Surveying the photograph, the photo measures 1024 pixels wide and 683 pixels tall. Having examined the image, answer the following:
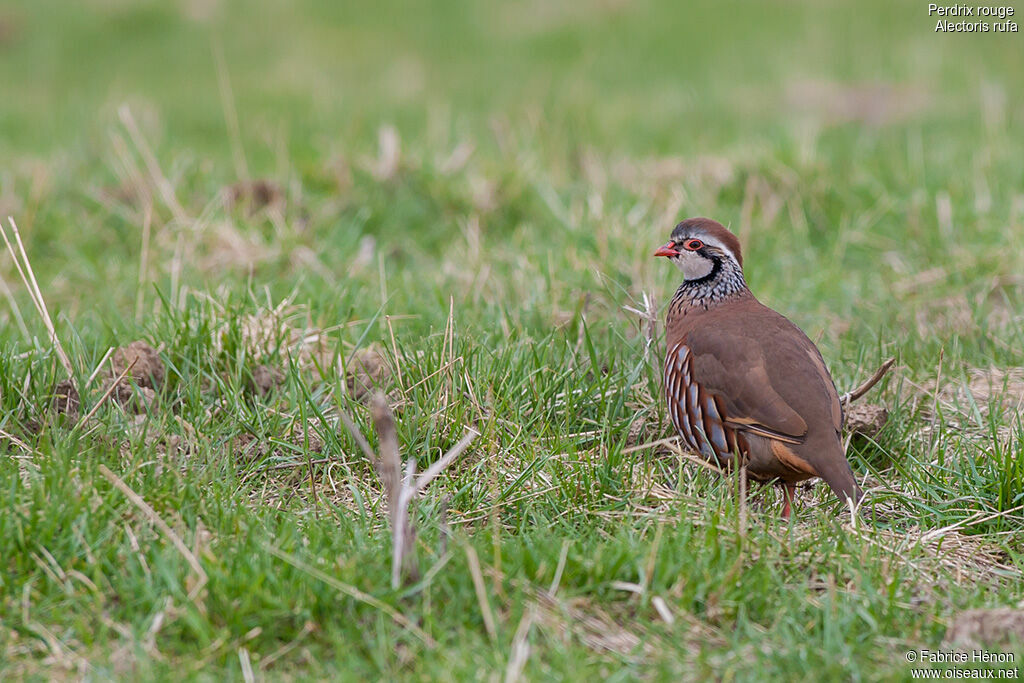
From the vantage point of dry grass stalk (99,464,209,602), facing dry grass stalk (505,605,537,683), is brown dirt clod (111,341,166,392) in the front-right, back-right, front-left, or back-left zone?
back-left

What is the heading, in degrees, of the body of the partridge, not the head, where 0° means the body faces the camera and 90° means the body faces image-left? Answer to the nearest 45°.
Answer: approximately 135°

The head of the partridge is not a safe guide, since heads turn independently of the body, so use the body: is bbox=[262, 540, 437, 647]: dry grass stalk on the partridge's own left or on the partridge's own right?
on the partridge's own left

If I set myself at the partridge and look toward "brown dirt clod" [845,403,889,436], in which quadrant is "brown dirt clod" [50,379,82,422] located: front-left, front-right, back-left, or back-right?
back-left

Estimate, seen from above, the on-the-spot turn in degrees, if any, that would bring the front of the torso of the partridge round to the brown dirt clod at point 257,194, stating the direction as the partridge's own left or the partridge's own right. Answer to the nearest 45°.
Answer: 0° — it already faces it

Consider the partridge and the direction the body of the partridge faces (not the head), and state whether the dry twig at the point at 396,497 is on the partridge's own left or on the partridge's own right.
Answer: on the partridge's own left

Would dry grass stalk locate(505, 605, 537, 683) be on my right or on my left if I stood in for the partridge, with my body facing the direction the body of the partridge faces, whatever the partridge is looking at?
on my left
